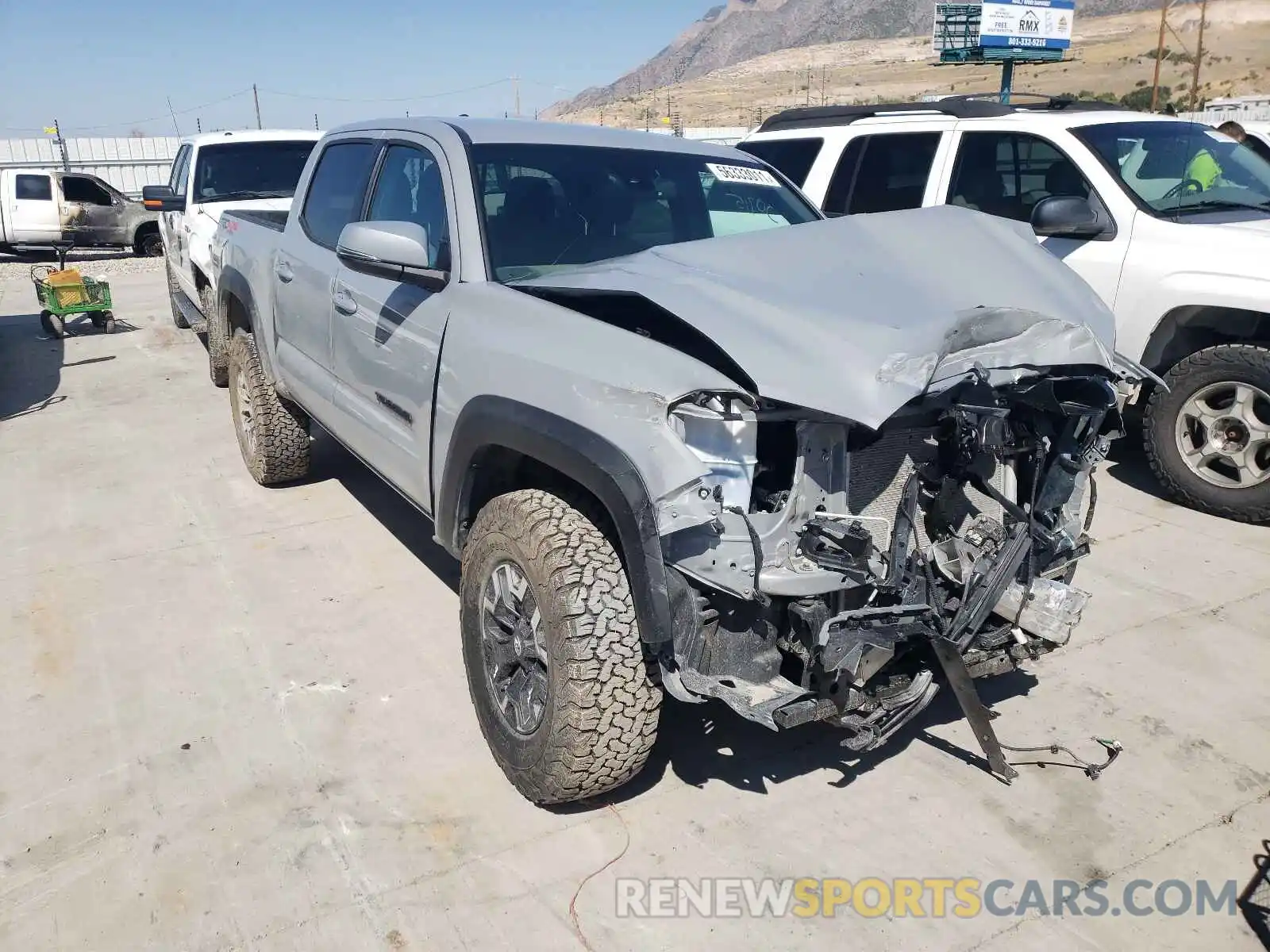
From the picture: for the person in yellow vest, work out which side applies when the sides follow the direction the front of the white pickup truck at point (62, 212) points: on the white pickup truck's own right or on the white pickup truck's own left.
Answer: on the white pickup truck's own right

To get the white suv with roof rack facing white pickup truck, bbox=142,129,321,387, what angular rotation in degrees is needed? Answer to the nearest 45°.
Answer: approximately 135° to its right

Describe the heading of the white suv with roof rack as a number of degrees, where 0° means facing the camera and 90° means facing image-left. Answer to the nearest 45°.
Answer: approximately 315°

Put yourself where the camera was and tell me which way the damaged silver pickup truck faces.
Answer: facing the viewer and to the right of the viewer

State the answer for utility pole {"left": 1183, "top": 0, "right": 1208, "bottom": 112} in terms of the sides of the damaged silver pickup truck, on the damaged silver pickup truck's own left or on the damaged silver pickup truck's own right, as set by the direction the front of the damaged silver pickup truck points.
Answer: on the damaged silver pickup truck's own left

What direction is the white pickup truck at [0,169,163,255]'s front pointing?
to the viewer's right

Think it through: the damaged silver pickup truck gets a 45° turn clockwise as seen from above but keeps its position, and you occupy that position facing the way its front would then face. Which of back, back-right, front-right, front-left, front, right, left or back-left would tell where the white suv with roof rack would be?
back-left

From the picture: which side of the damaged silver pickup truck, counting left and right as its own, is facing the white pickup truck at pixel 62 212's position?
back

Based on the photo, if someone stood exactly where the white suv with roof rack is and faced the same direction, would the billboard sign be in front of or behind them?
behind

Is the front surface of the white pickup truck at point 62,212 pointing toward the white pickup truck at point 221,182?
no

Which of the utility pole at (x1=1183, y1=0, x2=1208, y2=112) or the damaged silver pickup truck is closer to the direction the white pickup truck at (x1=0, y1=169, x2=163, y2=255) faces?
the utility pole

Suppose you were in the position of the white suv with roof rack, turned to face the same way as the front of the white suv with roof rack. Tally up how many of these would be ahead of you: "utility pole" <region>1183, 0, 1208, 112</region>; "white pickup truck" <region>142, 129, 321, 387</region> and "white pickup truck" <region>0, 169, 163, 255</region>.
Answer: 0

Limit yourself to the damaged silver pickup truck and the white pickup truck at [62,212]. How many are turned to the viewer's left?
0
